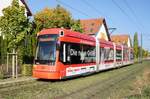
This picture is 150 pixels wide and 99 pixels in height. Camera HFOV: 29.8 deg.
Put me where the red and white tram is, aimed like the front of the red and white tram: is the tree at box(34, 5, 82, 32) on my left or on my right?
on my right

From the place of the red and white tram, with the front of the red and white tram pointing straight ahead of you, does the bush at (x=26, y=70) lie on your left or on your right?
on your right

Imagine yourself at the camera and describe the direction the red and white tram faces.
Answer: facing the viewer and to the left of the viewer

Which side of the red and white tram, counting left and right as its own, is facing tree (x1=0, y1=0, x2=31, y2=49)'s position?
front

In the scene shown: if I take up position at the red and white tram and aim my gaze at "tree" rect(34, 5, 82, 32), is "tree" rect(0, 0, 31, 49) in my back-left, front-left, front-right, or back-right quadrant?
front-left
